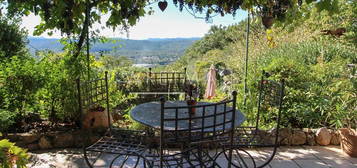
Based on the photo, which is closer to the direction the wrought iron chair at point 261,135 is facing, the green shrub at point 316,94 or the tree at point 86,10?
the tree

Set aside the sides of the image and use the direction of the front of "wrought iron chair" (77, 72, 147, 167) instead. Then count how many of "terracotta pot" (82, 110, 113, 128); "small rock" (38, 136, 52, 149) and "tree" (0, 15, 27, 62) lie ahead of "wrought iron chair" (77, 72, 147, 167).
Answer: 0

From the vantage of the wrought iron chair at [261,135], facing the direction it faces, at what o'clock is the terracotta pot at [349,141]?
The terracotta pot is roughly at 6 o'clock from the wrought iron chair.

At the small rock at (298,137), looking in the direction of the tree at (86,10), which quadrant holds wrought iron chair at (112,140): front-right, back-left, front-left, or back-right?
front-left

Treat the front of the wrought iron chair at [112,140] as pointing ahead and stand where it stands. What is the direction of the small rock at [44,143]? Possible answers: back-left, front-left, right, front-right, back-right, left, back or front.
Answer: back

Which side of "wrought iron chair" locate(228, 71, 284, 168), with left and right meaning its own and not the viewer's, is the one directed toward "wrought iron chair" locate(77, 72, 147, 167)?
front

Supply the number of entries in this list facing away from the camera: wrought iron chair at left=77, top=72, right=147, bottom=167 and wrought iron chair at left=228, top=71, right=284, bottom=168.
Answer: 0

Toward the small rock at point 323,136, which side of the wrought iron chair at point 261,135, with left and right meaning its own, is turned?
back

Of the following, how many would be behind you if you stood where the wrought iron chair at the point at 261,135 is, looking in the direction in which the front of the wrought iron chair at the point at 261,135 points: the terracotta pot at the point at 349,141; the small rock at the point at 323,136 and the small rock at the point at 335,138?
3
